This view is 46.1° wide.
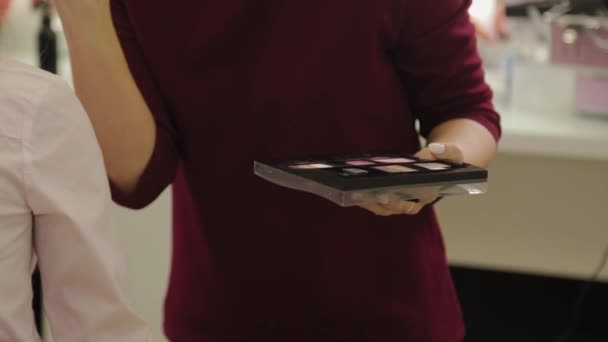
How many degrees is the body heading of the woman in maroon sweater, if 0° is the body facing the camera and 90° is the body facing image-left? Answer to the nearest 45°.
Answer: approximately 0°

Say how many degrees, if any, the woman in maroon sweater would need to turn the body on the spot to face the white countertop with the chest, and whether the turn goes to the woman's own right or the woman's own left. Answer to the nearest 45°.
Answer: approximately 135° to the woman's own left

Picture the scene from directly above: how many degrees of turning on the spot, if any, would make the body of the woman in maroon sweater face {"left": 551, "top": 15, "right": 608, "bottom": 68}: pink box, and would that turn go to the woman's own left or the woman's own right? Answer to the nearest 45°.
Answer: approximately 135° to the woman's own left
